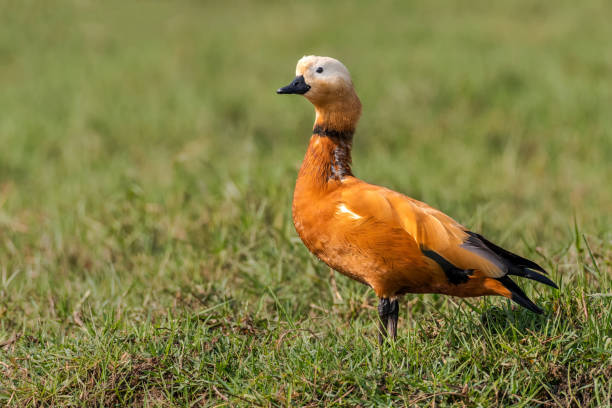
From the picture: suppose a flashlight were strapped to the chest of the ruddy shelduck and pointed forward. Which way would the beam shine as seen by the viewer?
to the viewer's left
